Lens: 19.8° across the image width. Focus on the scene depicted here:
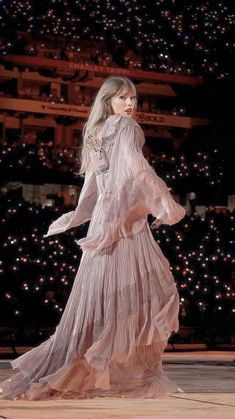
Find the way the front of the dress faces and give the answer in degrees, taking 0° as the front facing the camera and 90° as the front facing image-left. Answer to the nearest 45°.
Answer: approximately 225°
